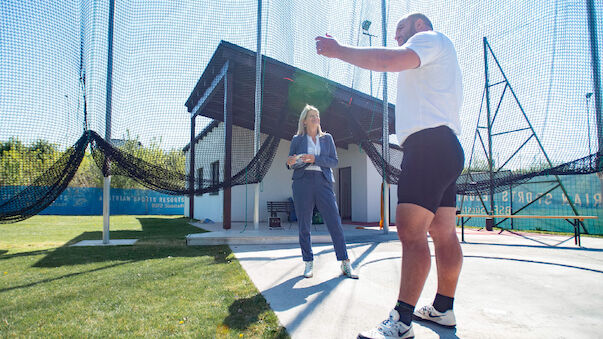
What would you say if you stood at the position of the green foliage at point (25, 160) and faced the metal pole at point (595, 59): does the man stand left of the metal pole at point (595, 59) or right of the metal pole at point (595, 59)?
right

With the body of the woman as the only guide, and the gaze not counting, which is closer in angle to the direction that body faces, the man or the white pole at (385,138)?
the man

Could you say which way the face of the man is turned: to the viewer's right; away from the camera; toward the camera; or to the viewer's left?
to the viewer's left

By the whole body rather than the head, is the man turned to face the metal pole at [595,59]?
no

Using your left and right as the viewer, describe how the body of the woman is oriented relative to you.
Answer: facing the viewer

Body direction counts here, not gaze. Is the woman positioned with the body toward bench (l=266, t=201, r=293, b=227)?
no

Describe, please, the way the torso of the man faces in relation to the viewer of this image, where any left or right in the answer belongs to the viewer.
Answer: facing to the left of the viewer

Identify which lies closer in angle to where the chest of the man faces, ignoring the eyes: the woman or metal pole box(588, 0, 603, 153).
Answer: the woman

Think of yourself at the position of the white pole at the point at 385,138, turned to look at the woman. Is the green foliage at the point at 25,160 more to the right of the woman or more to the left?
right

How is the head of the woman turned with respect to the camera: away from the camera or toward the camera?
toward the camera
